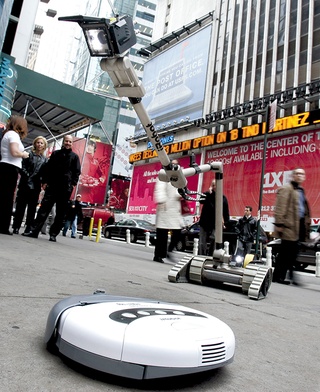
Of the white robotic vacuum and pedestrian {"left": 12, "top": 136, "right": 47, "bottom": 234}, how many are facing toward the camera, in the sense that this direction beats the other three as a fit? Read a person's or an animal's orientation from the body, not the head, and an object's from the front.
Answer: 1

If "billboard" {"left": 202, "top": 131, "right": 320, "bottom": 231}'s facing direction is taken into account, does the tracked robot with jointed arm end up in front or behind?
in front

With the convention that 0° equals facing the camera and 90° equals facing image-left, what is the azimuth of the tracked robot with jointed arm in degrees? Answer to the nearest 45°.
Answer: approximately 45°

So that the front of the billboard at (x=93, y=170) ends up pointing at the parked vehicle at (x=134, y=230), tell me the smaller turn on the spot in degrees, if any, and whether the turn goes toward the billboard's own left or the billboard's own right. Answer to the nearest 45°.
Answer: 0° — it already faces it

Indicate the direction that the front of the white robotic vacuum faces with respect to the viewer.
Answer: facing away from the viewer and to the left of the viewer

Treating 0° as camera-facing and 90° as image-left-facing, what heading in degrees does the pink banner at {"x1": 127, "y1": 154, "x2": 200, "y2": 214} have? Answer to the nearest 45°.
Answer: approximately 0°

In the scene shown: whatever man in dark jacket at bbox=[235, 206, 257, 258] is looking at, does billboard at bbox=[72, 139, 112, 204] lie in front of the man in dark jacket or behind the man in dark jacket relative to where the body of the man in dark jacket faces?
behind

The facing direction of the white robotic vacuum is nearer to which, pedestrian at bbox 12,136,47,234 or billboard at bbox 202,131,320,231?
the pedestrian

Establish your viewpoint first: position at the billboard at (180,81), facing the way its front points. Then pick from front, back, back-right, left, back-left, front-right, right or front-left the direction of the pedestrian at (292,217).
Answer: front-left
